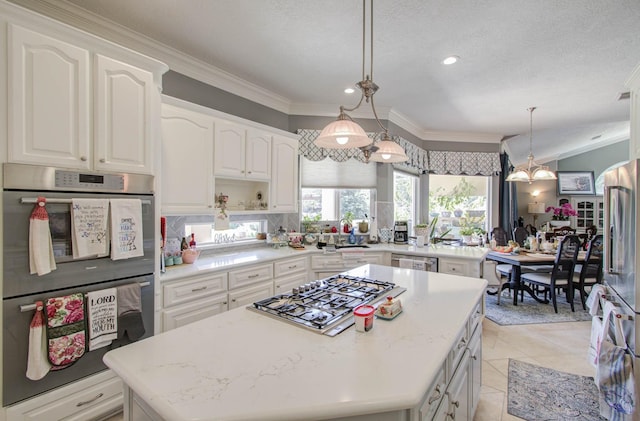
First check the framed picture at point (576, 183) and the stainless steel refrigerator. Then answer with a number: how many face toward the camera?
1

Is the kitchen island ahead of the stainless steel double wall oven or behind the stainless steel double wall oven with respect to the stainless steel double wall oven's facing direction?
ahead

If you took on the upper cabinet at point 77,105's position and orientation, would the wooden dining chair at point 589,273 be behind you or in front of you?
in front

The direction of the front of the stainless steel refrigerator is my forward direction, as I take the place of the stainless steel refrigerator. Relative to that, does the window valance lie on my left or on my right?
on my right

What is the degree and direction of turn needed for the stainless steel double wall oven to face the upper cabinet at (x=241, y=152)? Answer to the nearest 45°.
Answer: approximately 90° to its left

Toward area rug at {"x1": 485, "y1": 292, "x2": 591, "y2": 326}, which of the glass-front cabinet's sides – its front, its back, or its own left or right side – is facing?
front

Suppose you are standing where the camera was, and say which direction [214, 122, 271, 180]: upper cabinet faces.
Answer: facing the viewer and to the right of the viewer

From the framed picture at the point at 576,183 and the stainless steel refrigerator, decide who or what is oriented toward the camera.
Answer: the framed picture

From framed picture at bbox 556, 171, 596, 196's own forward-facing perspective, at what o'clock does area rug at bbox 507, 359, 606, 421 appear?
The area rug is roughly at 12 o'clock from the framed picture.

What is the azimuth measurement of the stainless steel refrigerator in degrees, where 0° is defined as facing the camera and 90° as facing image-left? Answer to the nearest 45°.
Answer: approximately 90°

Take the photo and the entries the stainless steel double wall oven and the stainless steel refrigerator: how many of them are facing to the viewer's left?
1

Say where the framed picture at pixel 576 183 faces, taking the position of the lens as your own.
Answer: facing the viewer

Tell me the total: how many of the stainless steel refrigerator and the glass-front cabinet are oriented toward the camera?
1

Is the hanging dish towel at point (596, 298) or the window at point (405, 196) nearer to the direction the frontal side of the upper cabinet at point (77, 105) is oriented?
the hanging dish towel

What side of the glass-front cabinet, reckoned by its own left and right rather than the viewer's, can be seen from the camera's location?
front
